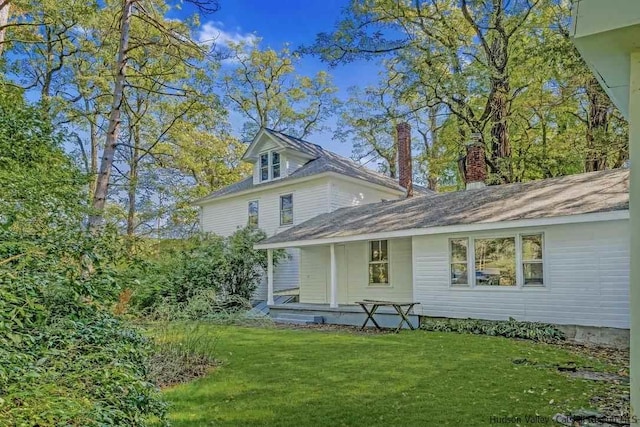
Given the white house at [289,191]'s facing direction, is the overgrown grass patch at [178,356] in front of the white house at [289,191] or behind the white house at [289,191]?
in front

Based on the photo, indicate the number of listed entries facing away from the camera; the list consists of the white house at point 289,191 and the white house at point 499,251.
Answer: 0

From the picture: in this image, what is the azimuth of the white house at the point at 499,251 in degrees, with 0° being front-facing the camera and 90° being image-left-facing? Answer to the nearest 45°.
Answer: approximately 45°

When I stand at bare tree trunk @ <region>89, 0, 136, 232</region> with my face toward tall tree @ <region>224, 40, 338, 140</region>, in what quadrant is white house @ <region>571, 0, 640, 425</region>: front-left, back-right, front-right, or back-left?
back-right

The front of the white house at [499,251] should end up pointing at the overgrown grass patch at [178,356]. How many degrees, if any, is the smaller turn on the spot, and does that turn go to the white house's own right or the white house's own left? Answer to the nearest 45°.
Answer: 0° — it already faces it

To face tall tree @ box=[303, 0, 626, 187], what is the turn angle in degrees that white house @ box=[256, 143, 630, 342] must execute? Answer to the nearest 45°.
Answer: approximately 135° to its right

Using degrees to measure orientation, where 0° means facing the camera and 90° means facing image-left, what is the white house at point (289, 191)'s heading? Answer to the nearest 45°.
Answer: approximately 45°

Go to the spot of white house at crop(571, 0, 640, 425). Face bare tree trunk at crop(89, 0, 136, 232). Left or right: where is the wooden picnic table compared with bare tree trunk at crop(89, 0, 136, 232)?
right

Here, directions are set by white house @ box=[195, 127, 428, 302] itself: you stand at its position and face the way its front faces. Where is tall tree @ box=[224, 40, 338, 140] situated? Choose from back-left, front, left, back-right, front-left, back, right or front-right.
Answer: back-right
